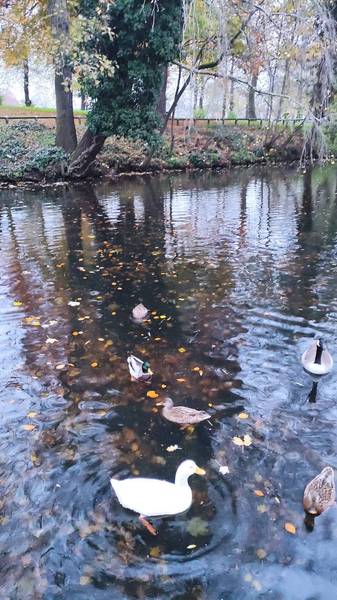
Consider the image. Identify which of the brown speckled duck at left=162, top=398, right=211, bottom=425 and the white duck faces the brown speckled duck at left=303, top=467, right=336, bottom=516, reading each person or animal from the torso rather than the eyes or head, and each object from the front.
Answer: the white duck

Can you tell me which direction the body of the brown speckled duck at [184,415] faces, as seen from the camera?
to the viewer's left

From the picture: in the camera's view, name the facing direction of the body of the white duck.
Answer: to the viewer's right

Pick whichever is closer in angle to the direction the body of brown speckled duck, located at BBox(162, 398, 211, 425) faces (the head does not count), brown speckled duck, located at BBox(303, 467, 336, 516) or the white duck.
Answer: the white duck

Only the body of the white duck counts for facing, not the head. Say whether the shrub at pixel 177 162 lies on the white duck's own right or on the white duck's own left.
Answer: on the white duck's own left

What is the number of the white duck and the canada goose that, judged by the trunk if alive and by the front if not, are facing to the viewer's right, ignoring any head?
1

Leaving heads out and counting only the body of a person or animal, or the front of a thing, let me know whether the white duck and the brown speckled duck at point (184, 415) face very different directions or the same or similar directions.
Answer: very different directions

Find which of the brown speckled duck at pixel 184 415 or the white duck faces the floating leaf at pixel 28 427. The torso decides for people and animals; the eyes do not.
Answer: the brown speckled duck

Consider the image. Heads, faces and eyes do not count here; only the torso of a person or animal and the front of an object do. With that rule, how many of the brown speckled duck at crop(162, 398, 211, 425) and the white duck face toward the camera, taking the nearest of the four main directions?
0

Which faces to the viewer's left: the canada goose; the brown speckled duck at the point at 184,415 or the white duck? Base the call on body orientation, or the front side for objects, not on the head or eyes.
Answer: the brown speckled duck

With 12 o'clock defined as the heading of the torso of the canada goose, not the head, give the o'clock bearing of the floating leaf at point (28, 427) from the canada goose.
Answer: The floating leaf is roughly at 2 o'clock from the canada goose.

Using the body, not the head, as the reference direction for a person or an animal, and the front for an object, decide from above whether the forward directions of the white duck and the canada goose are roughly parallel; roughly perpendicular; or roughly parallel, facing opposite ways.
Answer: roughly perpendicular
